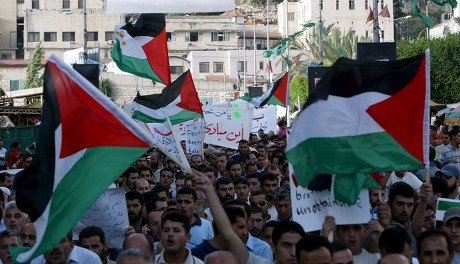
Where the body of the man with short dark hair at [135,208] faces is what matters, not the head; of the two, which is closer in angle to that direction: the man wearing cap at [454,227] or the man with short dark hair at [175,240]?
the man with short dark hair

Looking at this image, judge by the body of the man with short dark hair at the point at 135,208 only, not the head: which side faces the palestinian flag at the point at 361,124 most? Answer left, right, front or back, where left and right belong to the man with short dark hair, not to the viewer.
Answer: left

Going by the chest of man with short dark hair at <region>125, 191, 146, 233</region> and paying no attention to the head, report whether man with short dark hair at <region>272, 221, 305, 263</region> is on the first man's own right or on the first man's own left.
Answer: on the first man's own left

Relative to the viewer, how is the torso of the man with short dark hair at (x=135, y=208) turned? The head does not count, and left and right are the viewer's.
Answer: facing the viewer and to the left of the viewer

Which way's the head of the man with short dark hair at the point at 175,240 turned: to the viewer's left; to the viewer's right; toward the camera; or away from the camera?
toward the camera

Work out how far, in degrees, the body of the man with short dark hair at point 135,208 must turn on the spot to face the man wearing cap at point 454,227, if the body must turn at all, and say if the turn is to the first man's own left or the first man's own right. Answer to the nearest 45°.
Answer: approximately 90° to the first man's own left

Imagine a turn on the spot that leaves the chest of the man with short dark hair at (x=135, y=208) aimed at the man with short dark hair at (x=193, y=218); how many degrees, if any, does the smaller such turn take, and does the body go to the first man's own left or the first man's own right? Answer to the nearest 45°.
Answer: approximately 90° to the first man's own left

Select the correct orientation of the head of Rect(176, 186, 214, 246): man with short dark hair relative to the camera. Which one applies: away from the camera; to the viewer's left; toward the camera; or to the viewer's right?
toward the camera
